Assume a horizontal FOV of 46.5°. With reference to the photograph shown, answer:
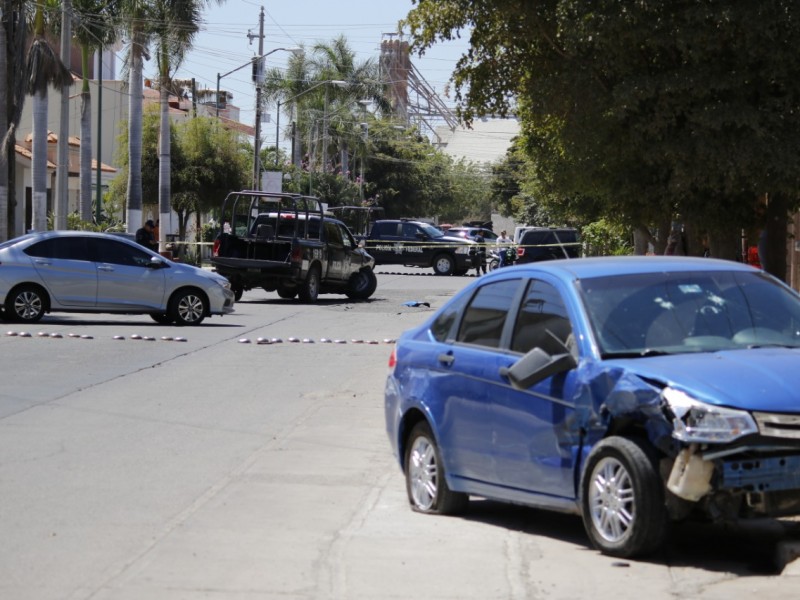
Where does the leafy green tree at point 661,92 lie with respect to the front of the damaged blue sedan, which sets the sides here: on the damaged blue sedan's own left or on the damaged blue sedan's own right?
on the damaged blue sedan's own left

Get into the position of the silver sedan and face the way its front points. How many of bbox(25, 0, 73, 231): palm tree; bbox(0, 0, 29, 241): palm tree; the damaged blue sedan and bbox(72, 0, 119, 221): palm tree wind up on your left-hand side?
3

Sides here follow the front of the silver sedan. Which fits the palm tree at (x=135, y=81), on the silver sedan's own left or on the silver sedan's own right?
on the silver sedan's own left

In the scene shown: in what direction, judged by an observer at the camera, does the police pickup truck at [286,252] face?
facing away from the viewer and to the right of the viewer

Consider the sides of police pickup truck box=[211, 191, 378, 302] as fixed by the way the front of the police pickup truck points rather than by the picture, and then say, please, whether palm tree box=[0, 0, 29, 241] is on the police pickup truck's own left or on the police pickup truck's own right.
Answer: on the police pickup truck's own left

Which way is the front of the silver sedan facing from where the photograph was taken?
facing to the right of the viewer

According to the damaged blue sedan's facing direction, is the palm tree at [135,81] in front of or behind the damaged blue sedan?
behind

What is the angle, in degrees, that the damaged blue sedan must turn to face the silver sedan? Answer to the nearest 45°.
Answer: approximately 180°

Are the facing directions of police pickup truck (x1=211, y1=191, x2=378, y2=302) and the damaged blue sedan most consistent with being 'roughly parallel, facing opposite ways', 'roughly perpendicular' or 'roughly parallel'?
roughly perpendicular
